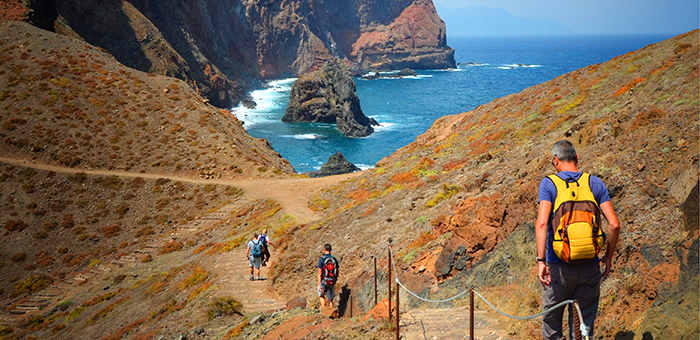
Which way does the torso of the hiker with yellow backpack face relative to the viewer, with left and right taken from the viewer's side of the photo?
facing away from the viewer

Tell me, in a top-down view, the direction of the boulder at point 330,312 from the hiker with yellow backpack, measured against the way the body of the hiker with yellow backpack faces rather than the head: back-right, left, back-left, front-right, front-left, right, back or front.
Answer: front-left

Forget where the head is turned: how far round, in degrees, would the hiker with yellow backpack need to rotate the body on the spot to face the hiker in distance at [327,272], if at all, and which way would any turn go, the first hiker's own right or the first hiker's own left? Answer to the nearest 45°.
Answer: approximately 45° to the first hiker's own left

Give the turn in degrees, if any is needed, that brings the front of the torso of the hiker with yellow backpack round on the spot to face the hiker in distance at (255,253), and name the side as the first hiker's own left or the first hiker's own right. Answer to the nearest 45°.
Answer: approximately 45° to the first hiker's own left

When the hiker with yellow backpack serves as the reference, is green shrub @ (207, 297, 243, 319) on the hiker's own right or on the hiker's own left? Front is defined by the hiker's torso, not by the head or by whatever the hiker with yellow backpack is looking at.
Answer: on the hiker's own left
